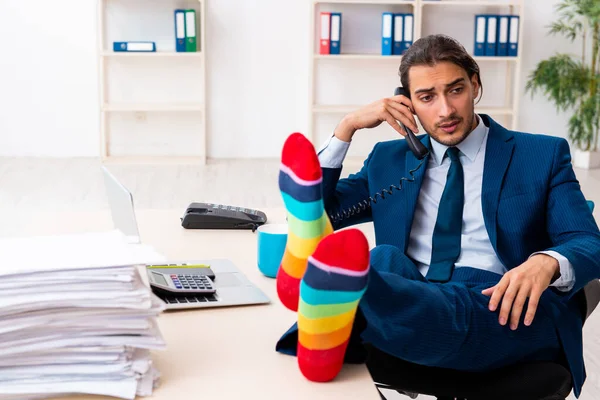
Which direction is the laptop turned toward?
to the viewer's right

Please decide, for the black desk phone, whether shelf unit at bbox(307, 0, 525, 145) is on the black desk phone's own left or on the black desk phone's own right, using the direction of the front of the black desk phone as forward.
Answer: on the black desk phone's own left

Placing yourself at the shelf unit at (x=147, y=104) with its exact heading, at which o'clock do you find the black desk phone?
The black desk phone is roughly at 12 o'clock from the shelf unit.
